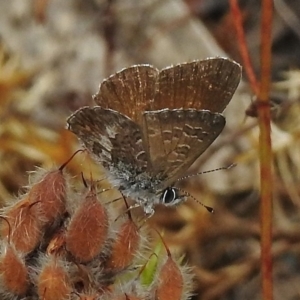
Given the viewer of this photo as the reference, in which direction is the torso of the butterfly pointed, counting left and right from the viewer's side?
facing to the right of the viewer
